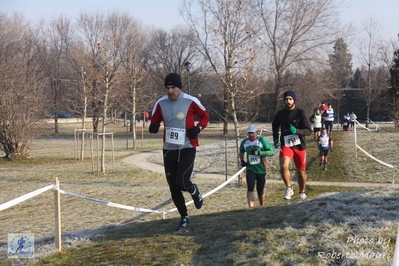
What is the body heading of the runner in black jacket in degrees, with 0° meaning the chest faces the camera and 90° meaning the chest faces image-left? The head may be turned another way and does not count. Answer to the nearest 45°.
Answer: approximately 0°
